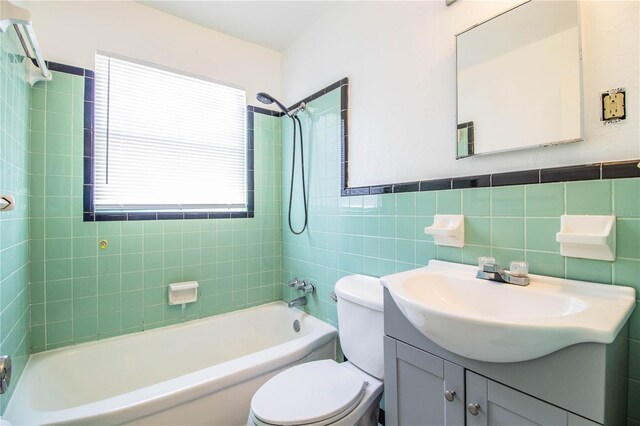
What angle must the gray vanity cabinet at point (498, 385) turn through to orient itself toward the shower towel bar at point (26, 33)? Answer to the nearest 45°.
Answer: approximately 45° to its right

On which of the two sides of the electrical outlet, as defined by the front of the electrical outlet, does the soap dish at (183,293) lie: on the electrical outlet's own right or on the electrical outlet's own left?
on the electrical outlet's own right

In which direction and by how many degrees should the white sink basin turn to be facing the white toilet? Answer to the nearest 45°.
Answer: approximately 45° to its right

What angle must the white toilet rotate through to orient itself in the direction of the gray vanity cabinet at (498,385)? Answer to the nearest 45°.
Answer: approximately 90° to its left

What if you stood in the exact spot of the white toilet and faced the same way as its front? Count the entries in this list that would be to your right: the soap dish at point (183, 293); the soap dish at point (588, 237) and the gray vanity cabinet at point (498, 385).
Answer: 1

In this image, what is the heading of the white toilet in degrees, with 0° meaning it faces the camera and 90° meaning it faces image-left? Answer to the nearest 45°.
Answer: approximately 45°
